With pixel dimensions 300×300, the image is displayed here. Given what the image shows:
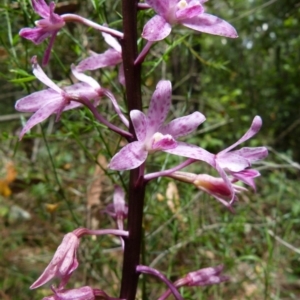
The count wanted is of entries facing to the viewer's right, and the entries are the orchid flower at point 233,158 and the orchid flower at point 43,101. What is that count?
1

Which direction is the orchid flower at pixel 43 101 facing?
to the viewer's left

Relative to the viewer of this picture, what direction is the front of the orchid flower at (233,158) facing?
facing to the right of the viewer

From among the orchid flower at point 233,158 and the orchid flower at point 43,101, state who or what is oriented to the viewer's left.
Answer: the orchid flower at point 43,101

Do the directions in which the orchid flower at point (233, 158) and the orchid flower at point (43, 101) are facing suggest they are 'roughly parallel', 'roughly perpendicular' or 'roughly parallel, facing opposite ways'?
roughly parallel, facing opposite ways
